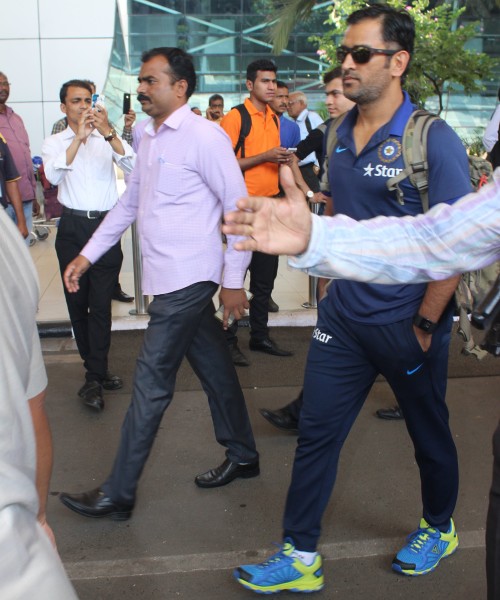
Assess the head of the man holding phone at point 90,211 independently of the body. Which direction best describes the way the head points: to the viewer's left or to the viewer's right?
to the viewer's right

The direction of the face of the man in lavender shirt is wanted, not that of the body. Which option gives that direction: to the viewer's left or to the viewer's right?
to the viewer's left

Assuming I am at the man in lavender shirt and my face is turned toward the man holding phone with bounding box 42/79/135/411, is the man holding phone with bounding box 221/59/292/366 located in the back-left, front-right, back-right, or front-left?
front-right

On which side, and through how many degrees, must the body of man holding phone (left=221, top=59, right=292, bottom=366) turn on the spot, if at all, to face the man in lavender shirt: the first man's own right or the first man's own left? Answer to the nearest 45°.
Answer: approximately 45° to the first man's own right

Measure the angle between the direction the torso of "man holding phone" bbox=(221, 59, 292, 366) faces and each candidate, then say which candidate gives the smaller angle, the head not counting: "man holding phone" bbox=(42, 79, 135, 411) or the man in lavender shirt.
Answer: the man in lavender shirt

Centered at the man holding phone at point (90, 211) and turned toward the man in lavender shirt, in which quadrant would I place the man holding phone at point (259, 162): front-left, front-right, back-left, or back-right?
back-left

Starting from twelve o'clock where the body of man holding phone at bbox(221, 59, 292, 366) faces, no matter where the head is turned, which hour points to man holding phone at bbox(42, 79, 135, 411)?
man holding phone at bbox(42, 79, 135, 411) is roughly at 3 o'clock from man holding phone at bbox(221, 59, 292, 366).

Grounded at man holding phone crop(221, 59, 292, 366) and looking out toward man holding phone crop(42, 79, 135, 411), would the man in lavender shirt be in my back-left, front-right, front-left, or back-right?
front-left

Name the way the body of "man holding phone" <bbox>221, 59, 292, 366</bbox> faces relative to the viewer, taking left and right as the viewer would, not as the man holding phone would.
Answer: facing the viewer and to the right of the viewer
